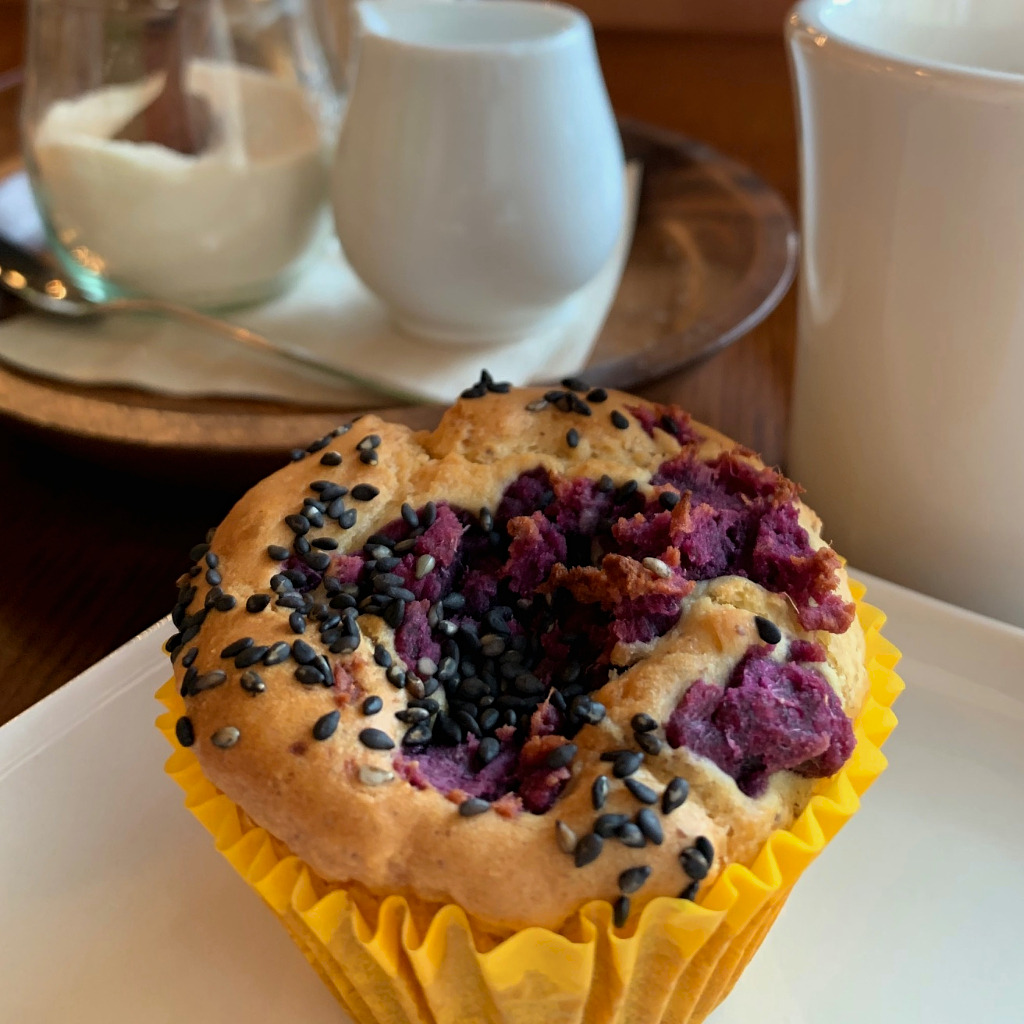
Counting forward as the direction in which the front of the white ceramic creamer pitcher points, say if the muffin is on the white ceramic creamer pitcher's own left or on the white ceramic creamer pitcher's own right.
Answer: on the white ceramic creamer pitcher's own left
